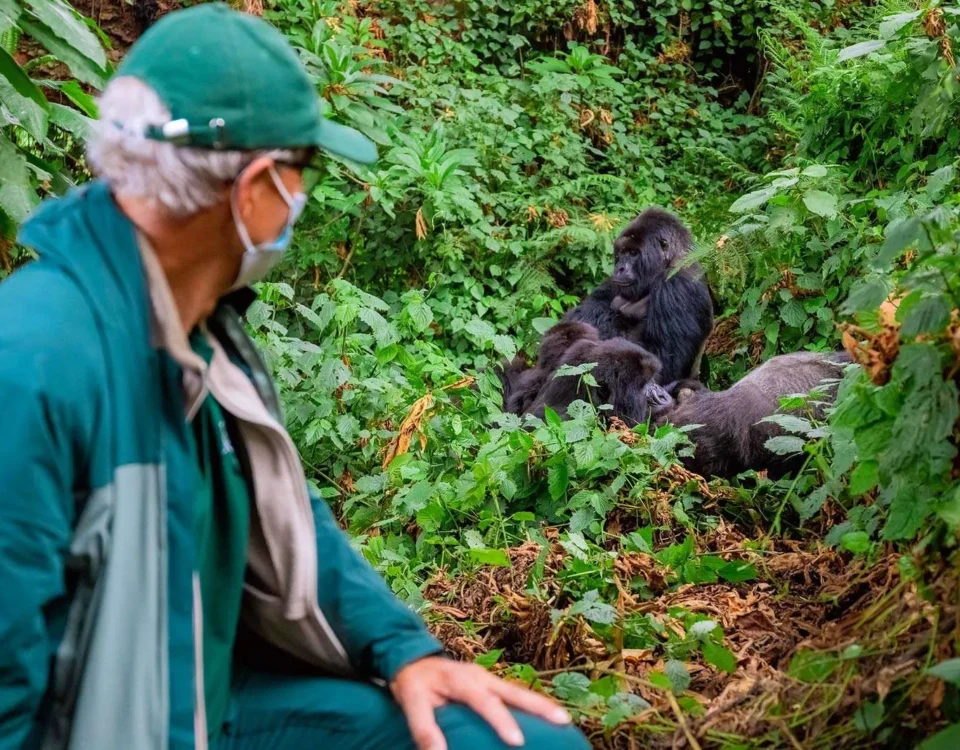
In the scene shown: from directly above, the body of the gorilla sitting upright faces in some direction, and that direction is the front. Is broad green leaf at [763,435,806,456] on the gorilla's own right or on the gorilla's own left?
on the gorilla's own left

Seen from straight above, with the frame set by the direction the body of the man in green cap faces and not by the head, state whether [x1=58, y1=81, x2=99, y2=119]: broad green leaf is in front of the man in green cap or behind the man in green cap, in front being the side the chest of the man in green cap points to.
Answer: behind

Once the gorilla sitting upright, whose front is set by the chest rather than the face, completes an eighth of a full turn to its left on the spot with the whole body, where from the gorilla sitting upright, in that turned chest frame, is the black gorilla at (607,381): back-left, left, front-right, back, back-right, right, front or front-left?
front

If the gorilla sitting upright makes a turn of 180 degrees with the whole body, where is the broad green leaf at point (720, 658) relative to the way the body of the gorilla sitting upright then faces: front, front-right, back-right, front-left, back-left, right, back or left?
back-right

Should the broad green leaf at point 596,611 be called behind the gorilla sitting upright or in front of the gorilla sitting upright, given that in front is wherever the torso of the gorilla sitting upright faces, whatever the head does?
in front

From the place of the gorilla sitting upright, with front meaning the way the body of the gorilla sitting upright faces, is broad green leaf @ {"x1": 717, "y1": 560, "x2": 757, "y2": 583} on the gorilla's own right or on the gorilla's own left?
on the gorilla's own left

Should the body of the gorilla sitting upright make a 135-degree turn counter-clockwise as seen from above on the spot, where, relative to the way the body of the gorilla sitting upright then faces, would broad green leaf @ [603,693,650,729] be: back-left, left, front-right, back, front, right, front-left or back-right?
right

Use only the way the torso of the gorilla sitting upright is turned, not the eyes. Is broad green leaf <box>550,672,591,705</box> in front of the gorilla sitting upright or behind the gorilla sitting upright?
in front

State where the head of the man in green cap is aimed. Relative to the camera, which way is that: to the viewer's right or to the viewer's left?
to the viewer's right

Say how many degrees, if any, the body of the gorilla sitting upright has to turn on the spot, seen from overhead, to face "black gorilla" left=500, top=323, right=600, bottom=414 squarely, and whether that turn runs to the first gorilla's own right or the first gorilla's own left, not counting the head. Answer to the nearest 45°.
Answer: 0° — it already faces it
